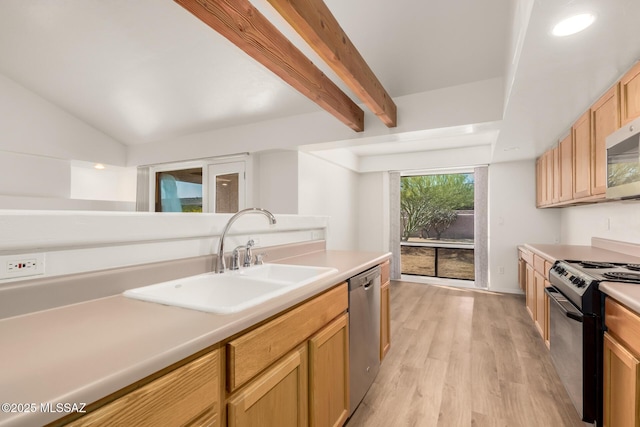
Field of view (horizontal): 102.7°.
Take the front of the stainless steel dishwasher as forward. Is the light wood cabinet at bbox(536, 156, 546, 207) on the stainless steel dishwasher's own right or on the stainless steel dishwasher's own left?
on the stainless steel dishwasher's own left

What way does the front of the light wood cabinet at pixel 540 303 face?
to the viewer's left

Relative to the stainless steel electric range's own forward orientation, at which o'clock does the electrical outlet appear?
The electrical outlet is roughly at 10 o'clock from the stainless steel electric range.

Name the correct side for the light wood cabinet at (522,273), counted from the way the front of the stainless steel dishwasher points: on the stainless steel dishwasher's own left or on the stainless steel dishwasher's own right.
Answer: on the stainless steel dishwasher's own left

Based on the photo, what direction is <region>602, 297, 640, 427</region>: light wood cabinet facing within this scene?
to the viewer's left

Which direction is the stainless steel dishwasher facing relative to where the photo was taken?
to the viewer's right

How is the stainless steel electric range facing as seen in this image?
to the viewer's left

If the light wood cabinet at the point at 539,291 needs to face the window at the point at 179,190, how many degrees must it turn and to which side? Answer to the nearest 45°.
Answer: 0° — it already faces it

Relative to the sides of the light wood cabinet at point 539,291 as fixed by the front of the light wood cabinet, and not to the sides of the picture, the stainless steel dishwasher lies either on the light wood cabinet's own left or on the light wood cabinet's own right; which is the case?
on the light wood cabinet's own left

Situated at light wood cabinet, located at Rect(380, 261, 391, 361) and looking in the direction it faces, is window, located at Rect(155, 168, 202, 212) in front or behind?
behind

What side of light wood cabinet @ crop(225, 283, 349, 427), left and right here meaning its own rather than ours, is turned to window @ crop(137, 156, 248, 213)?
back

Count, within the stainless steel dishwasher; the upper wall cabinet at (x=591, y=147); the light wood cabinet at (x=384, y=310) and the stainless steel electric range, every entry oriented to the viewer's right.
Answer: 2

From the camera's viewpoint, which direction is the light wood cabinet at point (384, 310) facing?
to the viewer's right

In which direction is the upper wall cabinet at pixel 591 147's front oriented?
to the viewer's left

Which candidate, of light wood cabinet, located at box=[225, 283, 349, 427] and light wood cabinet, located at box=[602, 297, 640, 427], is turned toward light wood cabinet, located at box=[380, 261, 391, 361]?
light wood cabinet, located at box=[602, 297, 640, 427]

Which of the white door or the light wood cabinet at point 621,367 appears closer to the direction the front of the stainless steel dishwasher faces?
the light wood cabinet
